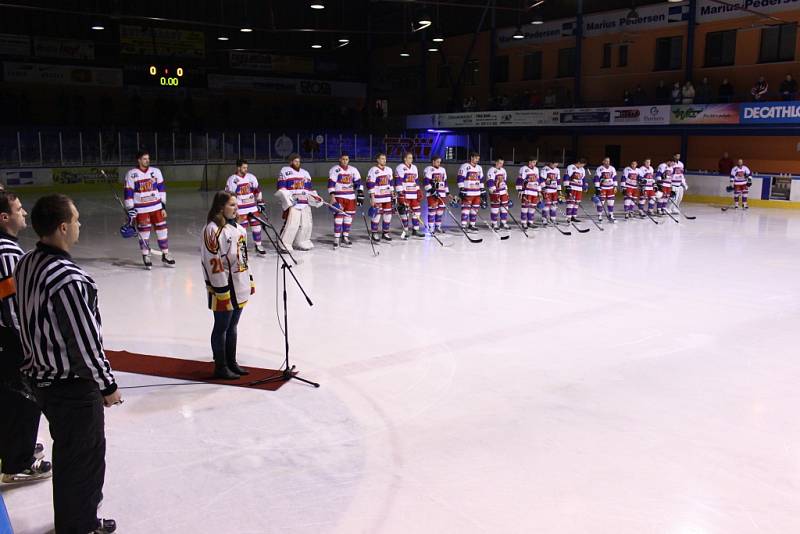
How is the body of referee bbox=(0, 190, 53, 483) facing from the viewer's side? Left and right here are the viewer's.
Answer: facing to the right of the viewer

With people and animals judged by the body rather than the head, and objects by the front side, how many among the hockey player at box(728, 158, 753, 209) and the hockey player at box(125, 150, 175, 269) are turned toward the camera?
2

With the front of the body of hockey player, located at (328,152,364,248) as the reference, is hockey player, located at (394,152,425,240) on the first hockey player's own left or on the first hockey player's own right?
on the first hockey player's own left

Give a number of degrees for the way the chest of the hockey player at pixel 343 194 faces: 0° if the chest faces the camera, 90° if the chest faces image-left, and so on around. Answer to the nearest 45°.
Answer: approximately 0°

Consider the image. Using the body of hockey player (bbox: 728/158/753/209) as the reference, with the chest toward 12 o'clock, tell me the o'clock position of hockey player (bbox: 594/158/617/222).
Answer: hockey player (bbox: 594/158/617/222) is roughly at 1 o'clock from hockey player (bbox: 728/158/753/209).

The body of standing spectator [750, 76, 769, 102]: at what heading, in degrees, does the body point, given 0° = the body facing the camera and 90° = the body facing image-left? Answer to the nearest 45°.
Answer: approximately 45°

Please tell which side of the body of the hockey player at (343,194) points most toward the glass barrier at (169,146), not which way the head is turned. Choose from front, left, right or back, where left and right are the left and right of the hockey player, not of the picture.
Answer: back

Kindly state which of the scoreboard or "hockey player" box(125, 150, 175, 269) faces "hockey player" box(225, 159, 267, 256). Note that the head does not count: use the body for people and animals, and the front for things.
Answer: the scoreboard

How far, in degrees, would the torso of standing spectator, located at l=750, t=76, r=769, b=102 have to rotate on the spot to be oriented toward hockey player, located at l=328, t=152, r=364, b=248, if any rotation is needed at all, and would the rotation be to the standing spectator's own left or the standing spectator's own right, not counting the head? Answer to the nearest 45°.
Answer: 0° — they already face them
